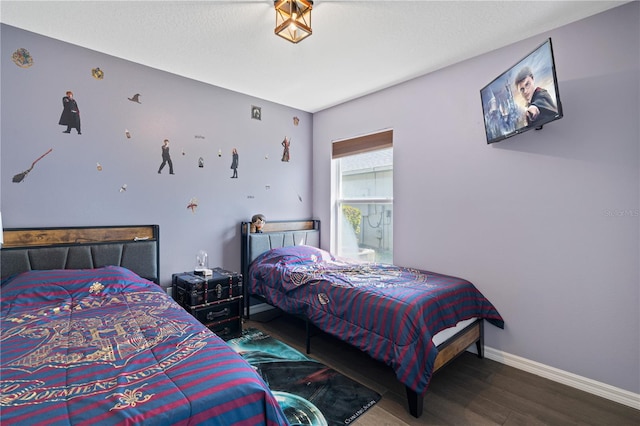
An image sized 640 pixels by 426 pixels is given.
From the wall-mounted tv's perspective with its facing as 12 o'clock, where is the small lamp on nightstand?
The small lamp on nightstand is roughly at 1 o'clock from the wall-mounted tv.

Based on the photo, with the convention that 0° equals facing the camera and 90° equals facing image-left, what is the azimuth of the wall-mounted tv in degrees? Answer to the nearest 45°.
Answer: approximately 45°

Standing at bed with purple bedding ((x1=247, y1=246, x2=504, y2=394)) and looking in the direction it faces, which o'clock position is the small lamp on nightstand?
The small lamp on nightstand is roughly at 5 o'clock from the bed with purple bedding.

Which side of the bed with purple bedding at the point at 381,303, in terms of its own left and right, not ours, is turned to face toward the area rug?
right

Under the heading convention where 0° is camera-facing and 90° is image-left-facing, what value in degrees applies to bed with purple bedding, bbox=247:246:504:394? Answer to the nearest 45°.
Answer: approximately 315°

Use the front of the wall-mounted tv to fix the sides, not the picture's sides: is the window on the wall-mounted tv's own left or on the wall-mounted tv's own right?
on the wall-mounted tv's own right

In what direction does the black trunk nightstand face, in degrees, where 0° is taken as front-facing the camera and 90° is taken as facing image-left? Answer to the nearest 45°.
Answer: approximately 315°

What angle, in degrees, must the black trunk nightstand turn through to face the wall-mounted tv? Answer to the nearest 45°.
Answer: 0° — it already faces it

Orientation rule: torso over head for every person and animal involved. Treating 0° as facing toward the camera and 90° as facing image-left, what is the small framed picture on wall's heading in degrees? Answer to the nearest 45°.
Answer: approximately 315°
